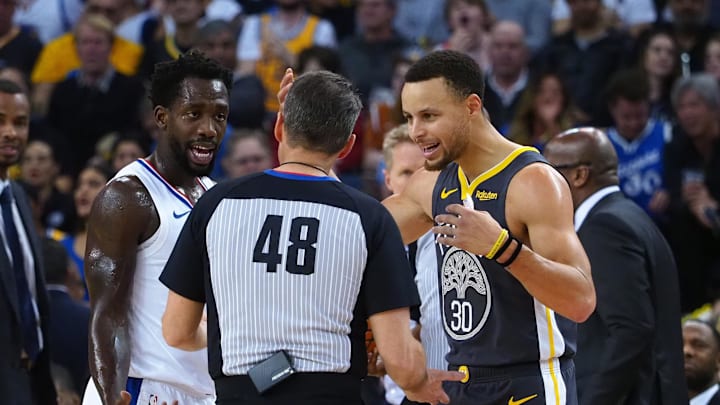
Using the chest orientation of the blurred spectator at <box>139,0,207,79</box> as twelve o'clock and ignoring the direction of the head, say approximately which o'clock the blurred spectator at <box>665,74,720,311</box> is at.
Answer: the blurred spectator at <box>665,74,720,311</box> is roughly at 10 o'clock from the blurred spectator at <box>139,0,207,79</box>.

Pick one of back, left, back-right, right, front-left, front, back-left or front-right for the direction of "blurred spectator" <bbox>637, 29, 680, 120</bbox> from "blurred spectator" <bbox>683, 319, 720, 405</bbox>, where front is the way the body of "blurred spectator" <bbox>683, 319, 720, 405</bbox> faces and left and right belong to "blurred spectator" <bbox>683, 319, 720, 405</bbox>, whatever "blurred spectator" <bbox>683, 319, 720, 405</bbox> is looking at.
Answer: back-right

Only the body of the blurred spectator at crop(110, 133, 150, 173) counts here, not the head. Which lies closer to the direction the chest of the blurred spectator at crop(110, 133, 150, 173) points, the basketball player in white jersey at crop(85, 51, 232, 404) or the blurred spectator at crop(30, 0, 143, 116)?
the basketball player in white jersey

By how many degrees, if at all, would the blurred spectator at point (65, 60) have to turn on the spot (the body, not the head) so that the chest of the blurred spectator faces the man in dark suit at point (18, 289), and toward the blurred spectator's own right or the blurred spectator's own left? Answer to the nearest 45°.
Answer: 0° — they already face them

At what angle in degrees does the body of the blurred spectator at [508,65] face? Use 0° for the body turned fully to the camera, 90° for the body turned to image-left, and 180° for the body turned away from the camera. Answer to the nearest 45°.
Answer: approximately 0°

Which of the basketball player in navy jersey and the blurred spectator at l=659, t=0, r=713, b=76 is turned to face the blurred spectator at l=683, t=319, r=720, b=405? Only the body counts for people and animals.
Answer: the blurred spectator at l=659, t=0, r=713, b=76

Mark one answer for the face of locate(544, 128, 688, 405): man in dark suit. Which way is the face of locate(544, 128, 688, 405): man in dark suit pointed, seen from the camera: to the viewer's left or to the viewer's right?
to the viewer's left

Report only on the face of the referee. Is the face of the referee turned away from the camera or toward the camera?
away from the camera

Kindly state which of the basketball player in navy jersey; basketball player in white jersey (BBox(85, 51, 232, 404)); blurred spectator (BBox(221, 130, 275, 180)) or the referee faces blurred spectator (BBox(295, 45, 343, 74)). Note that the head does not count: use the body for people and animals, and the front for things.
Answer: the referee

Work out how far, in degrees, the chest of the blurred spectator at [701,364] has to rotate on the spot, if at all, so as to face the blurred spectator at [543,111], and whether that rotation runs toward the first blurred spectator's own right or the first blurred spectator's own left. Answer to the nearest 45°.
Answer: approximately 90° to the first blurred spectator's own right
